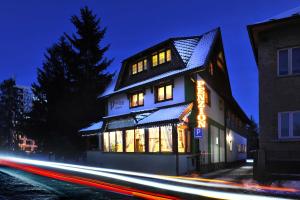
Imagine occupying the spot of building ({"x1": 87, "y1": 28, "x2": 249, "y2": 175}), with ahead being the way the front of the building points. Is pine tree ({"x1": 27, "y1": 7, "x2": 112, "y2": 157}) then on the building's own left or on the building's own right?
on the building's own right

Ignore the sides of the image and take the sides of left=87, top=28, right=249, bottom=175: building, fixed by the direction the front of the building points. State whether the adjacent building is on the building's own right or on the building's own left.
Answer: on the building's own left

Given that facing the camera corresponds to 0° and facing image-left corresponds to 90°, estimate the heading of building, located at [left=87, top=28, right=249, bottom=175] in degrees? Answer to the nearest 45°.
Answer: approximately 45°
